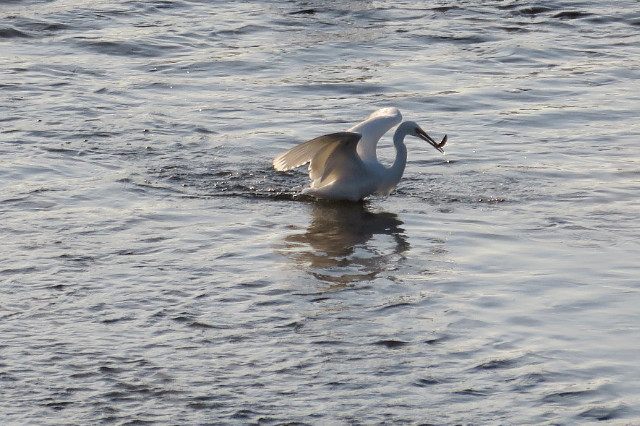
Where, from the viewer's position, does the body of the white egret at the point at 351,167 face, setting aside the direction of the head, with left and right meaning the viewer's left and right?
facing to the right of the viewer
